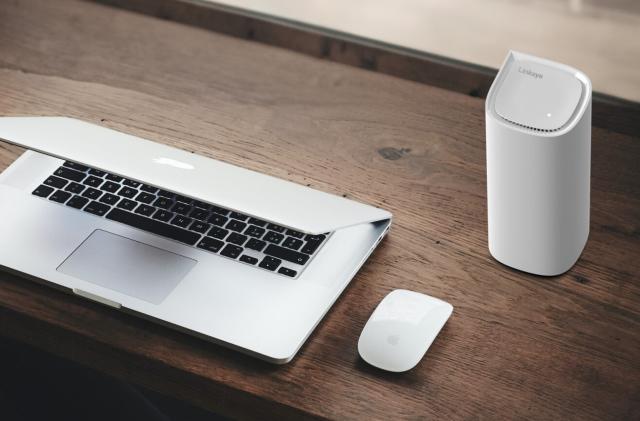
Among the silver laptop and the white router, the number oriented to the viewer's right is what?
0

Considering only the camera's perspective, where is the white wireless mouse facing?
facing away from the viewer and to the right of the viewer

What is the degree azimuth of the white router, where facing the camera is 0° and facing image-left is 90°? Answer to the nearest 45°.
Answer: approximately 45°

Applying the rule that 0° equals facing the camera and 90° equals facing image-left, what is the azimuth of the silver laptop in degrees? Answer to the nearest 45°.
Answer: approximately 45°
